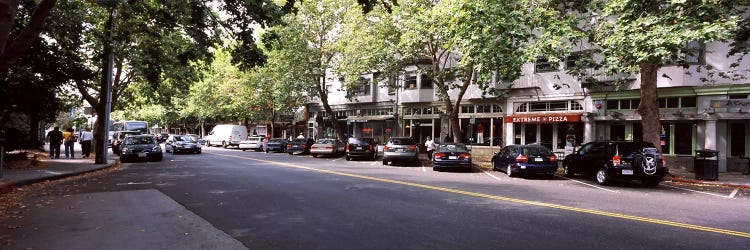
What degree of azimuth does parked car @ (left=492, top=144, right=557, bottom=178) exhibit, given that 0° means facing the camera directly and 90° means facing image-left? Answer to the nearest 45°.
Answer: approximately 135°

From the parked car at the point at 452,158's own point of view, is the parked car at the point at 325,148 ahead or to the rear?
ahead

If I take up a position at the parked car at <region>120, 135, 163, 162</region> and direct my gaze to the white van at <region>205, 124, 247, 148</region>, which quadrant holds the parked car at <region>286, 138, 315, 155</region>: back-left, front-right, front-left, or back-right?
front-right

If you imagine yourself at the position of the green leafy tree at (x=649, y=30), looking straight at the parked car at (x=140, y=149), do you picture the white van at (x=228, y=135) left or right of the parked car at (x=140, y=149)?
right

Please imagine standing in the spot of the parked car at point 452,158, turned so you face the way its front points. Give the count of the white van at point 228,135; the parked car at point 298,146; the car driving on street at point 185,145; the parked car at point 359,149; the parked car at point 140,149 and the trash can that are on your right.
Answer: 1

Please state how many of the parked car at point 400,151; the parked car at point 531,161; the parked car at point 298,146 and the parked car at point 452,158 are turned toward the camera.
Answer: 0

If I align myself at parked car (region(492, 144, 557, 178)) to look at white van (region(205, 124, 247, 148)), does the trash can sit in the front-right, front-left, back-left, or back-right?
back-right

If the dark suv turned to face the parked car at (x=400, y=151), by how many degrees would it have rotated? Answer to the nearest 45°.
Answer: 0° — it already faces it

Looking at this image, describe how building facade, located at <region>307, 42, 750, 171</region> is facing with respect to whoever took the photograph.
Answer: facing the viewer and to the left of the viewer

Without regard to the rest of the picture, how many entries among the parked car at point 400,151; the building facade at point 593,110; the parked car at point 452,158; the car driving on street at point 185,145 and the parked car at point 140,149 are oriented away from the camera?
2

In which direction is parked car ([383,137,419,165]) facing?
away from the camera

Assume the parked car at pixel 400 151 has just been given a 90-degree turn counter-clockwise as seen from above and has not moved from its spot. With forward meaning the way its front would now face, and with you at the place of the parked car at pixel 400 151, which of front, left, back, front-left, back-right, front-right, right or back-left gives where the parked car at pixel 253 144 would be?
front-right

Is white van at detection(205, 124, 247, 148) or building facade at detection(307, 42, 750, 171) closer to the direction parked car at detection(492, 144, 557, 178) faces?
the white van

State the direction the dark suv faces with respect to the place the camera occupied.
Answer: facing away from the viewer and to the left of the viewer

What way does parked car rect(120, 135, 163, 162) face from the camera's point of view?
toward the camera

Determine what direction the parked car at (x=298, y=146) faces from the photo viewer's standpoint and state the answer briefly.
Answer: facing away from the viewer and to the right of the viewer

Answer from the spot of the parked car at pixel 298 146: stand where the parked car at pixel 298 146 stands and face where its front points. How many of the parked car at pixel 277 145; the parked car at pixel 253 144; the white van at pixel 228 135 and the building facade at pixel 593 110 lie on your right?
1
